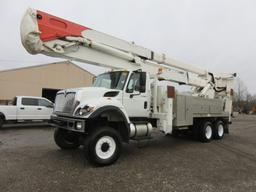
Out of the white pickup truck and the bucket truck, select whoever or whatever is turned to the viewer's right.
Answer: the white pickup truck

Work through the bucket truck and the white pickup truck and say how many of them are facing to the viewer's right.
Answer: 1

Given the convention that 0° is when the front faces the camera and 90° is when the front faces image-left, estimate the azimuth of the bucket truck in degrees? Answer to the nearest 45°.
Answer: approximately 45°

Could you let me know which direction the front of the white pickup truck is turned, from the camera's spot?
facing to the right of the viewer

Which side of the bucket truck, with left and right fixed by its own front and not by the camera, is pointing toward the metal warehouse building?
right

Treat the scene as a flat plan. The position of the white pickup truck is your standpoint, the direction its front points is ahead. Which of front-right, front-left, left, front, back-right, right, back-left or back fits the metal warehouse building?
left

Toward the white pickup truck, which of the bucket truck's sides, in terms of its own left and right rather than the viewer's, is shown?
right

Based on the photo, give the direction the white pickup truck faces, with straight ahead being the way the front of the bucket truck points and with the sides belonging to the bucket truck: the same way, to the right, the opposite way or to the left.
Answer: the opposite way
